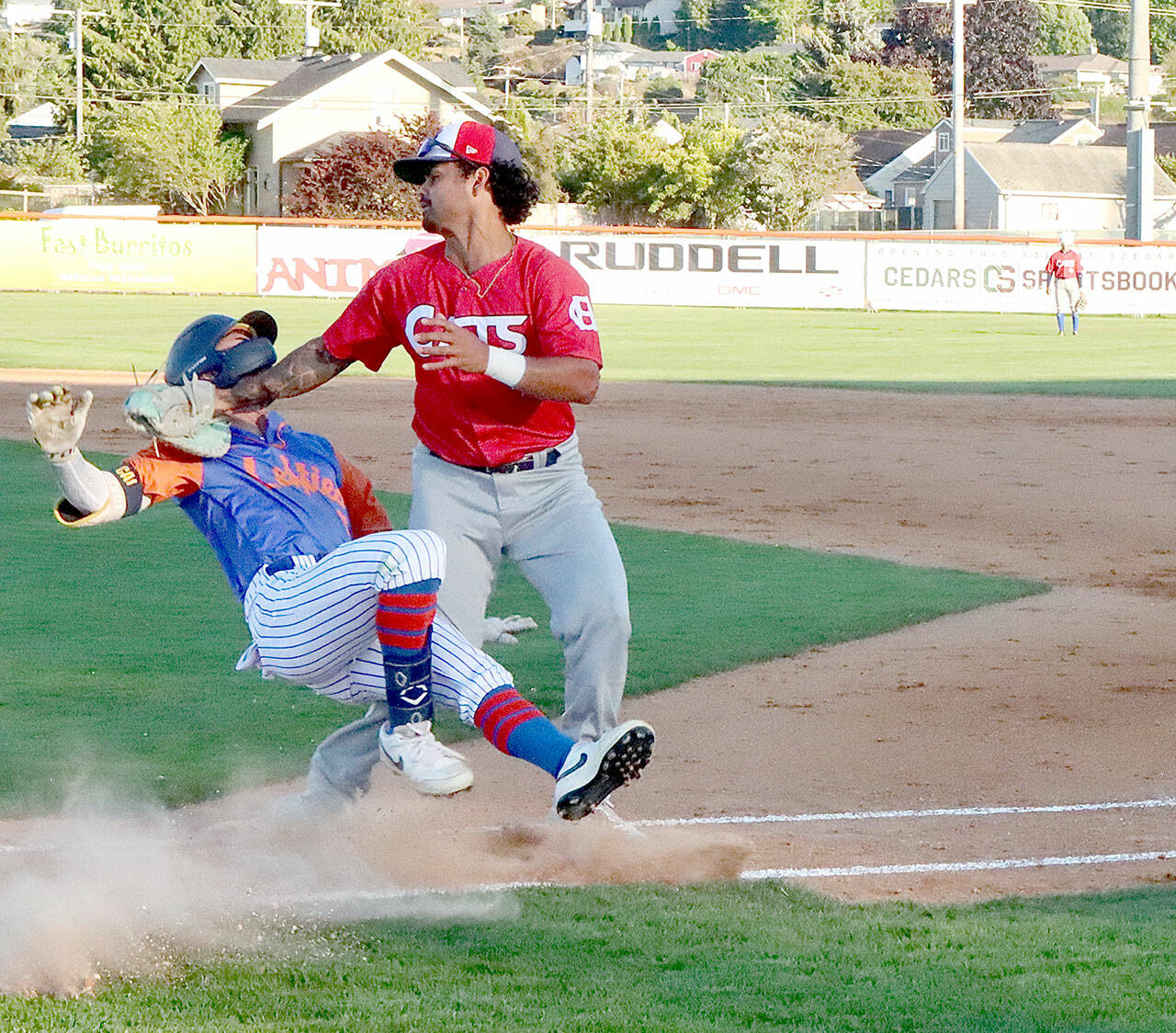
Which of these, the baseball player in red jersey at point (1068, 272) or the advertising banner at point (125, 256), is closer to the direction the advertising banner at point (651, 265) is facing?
the baseball player in red jersey

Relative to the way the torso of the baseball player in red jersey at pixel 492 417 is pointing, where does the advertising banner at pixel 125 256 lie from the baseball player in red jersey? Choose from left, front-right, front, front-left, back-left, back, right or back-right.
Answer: back

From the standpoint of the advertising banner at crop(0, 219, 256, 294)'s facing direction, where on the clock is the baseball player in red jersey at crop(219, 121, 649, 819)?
The baseball player in red jersey is roughly at 12 o'clock from the advertising banner.

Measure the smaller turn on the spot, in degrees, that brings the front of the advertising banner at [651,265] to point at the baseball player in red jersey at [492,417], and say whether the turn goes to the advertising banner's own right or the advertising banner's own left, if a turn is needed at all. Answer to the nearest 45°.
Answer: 0° — it already faces them

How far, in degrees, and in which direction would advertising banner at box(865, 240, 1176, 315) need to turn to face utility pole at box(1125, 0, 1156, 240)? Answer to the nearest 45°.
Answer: approximately 135° to its left

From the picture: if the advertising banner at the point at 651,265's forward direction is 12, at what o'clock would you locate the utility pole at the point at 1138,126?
The utility pole is roughly at 9 o'clock from the advertising banner.

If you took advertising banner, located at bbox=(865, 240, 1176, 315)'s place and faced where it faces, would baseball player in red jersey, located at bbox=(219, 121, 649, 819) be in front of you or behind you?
in front

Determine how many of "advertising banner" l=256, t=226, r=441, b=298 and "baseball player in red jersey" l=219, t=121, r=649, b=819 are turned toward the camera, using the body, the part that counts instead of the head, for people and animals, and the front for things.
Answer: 2

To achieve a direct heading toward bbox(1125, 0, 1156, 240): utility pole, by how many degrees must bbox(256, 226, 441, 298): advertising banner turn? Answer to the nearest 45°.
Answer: approximately 90° to its left

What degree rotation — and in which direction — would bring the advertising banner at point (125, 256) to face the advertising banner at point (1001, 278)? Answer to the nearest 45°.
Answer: approximately 90° to its left

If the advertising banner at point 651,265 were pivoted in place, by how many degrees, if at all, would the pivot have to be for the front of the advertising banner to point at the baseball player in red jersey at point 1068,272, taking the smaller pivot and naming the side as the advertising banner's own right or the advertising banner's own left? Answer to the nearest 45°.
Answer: approximately 45° to the advertising banner's own left

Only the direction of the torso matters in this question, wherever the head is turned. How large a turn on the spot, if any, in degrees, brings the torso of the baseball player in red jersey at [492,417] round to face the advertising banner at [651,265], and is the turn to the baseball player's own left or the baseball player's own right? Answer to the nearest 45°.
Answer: approximately 180°

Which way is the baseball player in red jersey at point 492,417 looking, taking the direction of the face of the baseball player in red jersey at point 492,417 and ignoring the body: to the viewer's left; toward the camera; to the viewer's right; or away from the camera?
to the viewer's left

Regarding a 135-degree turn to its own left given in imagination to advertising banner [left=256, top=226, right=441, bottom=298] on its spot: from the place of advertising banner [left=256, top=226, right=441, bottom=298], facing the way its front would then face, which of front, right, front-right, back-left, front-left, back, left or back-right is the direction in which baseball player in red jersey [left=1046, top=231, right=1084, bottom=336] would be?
right

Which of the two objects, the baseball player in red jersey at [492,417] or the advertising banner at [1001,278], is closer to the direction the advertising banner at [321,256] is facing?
the baseball player in red jersey
